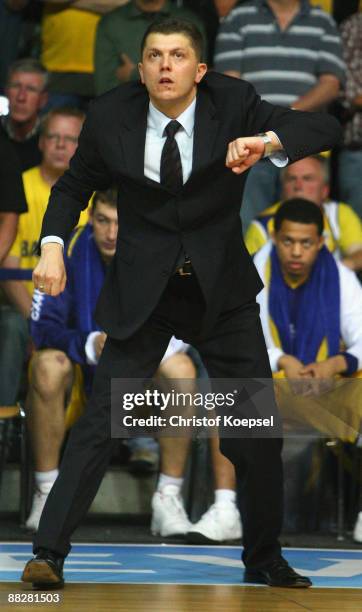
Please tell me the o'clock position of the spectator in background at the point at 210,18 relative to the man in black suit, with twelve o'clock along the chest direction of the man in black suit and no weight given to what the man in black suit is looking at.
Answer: The spectator in background is roughly at 6 o'clock from the man in black suit.

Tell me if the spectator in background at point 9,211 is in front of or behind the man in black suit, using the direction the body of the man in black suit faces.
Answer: behind

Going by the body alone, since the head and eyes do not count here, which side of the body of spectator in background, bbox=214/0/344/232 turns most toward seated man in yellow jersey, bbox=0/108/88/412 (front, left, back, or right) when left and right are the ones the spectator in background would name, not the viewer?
right

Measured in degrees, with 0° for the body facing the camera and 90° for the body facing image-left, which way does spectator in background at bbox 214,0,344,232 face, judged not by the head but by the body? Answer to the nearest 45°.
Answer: approximately 0°

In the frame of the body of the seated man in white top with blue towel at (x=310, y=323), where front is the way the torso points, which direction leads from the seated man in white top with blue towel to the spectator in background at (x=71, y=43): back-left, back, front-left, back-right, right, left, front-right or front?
back-right

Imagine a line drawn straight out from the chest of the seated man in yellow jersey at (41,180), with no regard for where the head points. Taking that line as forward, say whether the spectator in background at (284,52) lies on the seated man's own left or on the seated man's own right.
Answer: on the seated man's own left
